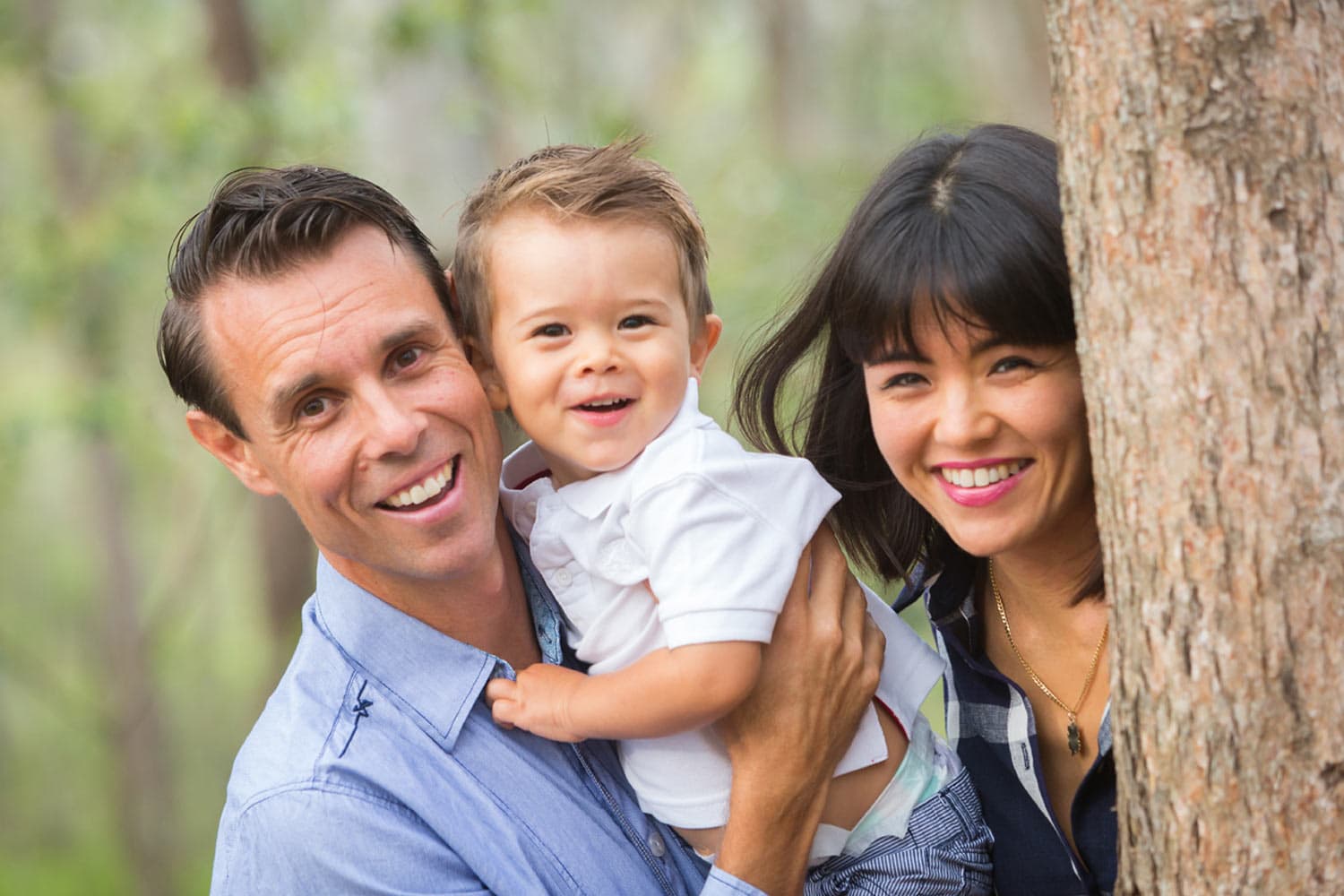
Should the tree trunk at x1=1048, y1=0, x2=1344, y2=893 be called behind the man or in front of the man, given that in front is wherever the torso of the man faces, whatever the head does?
in front

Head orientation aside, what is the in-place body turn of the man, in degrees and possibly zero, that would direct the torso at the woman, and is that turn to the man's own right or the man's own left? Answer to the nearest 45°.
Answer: approximately 45° to the man's own left

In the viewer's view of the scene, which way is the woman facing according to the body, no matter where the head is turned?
toward the camera

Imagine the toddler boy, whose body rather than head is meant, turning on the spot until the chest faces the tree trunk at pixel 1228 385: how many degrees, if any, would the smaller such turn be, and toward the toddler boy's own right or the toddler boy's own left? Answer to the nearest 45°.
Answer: approximately 90° to the toddler boy's own left

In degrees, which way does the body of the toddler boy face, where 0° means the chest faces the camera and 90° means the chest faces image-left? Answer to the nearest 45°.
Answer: approximately 45°

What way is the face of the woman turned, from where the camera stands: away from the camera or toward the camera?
toward the camera

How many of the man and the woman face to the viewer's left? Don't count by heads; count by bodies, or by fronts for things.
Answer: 0

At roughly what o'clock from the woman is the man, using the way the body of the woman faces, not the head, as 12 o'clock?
The man is roughly at 3 o'clock from the woman.

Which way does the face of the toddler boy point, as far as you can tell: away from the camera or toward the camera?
toward the camera
